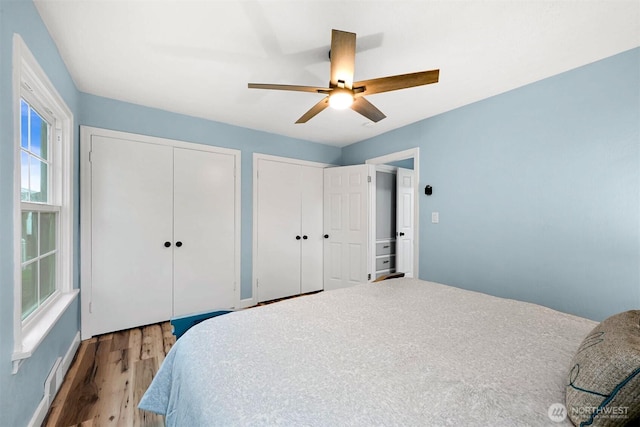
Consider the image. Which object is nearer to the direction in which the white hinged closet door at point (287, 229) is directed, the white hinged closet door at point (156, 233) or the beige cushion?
the beige cushion

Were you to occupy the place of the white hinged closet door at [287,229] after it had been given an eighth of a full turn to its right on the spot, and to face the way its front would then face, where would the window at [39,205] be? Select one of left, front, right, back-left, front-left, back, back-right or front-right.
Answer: front-right

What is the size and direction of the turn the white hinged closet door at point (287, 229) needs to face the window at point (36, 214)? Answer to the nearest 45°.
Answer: approximately 90° to its right

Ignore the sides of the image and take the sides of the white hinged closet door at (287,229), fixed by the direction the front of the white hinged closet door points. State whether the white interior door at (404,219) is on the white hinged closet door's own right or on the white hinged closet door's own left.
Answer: on the white hinged closet door's own left

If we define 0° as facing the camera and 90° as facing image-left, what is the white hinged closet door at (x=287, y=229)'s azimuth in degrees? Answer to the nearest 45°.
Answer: approximately 315°

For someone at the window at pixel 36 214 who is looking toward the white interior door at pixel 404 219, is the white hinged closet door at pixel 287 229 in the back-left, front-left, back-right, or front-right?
front-left

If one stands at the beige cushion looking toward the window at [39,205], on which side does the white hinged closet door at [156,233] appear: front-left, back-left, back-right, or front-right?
front-right

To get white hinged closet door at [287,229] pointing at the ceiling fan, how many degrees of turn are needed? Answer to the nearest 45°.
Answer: approximately 45° to its right
